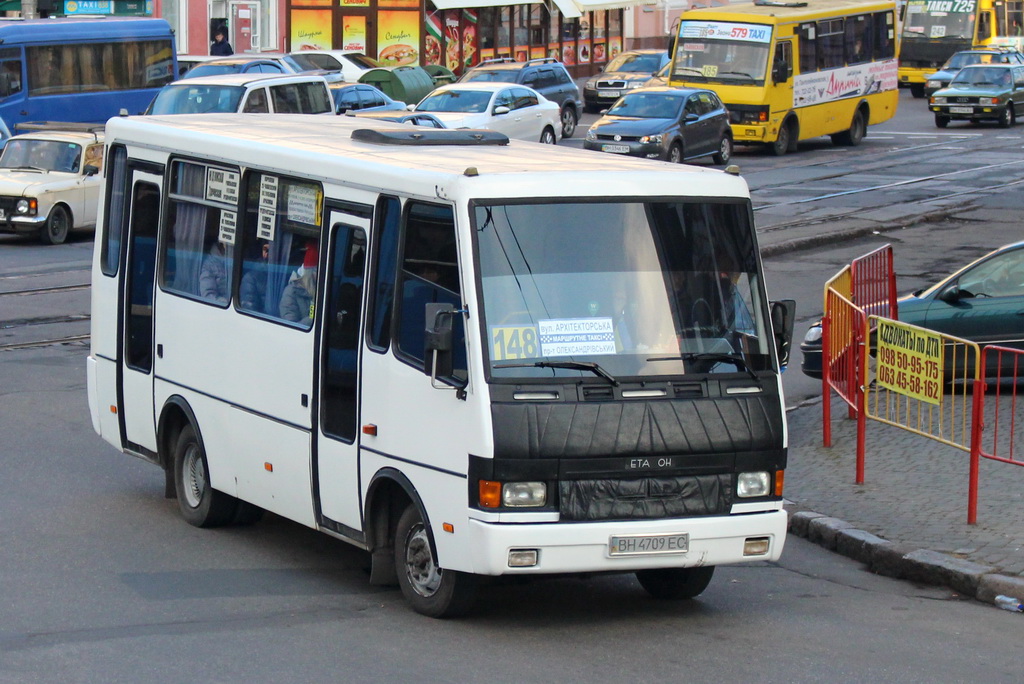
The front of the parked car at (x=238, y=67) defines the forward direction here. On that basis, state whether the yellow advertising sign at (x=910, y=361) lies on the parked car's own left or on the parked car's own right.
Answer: on the parked car's own left

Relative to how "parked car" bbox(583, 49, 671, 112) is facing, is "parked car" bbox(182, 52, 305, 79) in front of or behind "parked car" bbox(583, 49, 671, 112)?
in front

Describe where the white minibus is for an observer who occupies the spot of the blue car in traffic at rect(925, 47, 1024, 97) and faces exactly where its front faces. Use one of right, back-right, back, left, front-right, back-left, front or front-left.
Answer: front-left

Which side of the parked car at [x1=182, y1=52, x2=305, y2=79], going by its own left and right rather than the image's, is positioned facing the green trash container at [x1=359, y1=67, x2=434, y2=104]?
back

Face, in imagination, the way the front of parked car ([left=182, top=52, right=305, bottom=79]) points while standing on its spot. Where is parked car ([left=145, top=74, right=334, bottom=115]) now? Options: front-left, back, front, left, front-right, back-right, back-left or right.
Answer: front-left

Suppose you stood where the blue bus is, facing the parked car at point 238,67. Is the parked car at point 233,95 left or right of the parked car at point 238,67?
right

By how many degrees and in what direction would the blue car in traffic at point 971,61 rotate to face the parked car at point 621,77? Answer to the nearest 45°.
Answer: approximately 45° to its right
